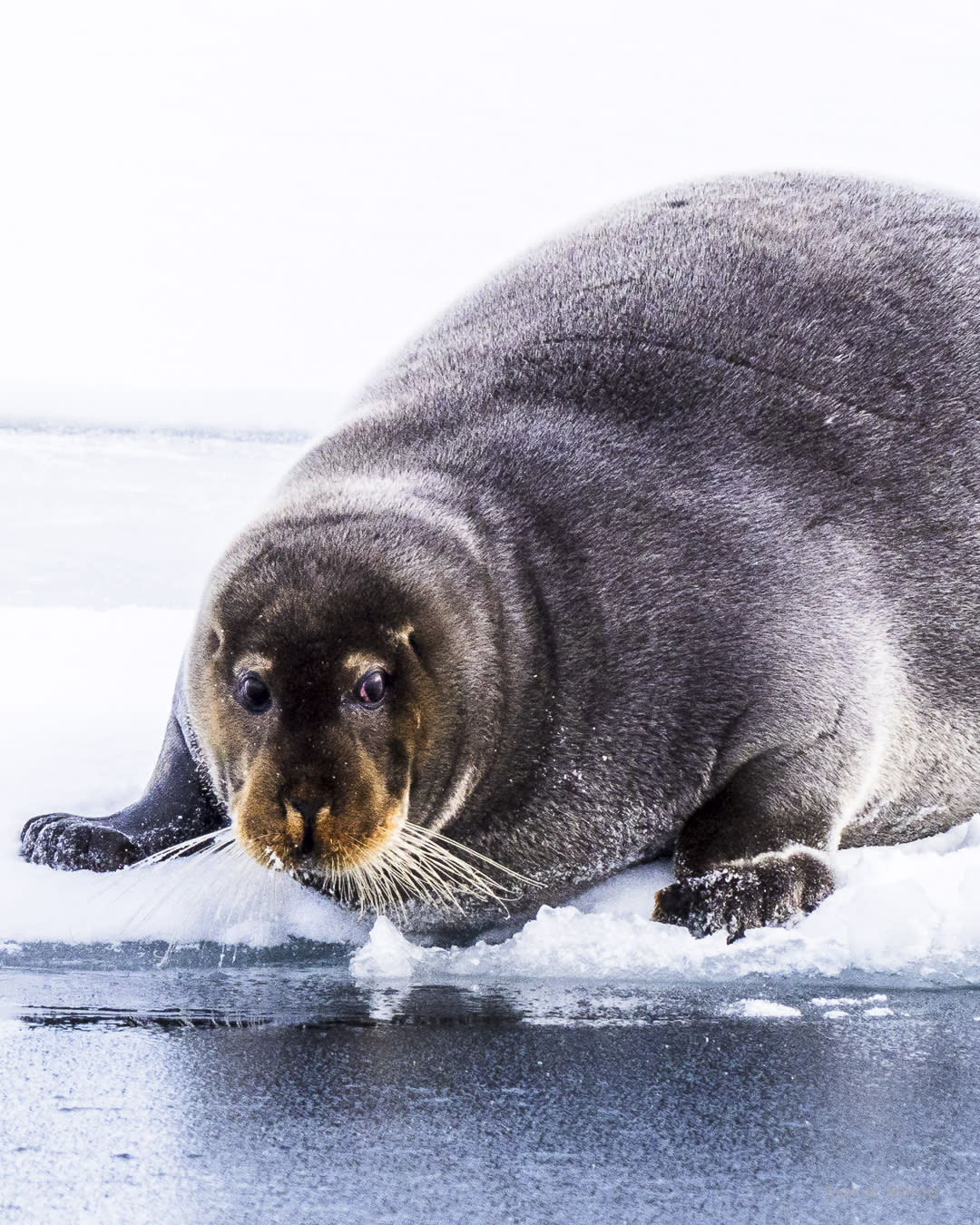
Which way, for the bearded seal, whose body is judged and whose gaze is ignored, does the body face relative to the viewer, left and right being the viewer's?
facing the viewer and to the left of the viewer
